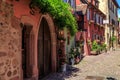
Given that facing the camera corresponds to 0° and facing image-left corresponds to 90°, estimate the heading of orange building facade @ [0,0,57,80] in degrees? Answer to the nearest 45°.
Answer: approximately 315°
